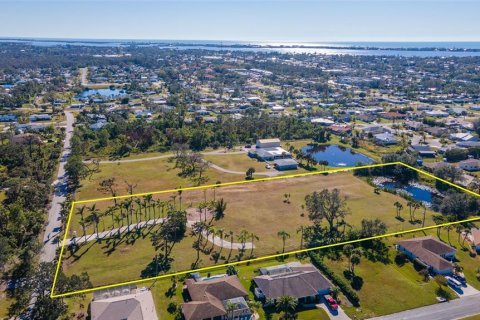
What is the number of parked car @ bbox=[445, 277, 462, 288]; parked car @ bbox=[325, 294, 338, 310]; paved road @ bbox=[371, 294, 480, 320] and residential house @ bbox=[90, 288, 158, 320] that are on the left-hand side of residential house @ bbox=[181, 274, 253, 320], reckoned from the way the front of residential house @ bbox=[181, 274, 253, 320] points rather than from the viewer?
3

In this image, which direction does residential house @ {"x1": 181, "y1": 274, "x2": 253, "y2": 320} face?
toward the camera

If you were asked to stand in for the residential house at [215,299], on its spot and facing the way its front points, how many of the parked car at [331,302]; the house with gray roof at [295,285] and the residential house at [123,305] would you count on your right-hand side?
1

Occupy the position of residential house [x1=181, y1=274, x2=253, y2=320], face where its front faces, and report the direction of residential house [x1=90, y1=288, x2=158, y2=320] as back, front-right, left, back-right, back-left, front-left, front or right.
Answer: right

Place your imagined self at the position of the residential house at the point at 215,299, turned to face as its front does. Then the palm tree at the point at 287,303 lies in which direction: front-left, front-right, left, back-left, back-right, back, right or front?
left

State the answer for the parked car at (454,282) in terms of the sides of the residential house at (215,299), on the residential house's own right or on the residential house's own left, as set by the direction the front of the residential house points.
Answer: on the residential house's own left

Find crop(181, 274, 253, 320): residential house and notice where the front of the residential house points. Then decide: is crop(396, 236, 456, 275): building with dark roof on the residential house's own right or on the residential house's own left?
on the residential house's own left

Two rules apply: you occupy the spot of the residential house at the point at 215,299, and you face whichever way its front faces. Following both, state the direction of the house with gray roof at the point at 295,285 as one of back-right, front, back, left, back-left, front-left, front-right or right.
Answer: left

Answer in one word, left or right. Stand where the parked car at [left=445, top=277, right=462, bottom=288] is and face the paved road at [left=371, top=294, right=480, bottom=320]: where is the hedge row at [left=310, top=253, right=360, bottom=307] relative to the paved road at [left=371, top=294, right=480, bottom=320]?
right

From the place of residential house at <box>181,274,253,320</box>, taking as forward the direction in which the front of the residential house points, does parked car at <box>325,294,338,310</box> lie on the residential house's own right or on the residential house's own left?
on the residential house's own left

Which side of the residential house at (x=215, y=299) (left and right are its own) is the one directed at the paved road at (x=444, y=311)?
left

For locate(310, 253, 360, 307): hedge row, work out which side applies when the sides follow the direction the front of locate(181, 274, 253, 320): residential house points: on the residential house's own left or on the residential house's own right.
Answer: on the residential house's own left
